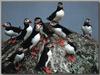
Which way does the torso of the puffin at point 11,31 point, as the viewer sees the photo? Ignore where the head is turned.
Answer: to the viewer's left

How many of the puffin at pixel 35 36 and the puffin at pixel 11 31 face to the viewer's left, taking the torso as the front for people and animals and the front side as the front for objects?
1
